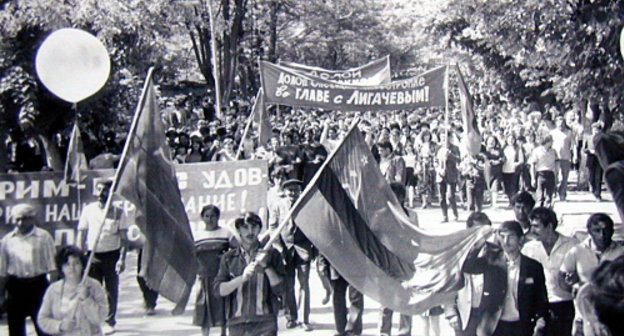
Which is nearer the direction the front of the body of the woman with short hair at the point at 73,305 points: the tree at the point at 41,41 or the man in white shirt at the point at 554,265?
the man in white shirt

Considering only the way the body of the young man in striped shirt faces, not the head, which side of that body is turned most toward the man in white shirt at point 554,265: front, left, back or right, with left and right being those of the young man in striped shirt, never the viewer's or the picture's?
left

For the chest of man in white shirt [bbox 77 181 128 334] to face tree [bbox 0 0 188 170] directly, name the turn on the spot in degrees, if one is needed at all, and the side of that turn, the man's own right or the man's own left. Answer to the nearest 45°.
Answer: approximately 180°

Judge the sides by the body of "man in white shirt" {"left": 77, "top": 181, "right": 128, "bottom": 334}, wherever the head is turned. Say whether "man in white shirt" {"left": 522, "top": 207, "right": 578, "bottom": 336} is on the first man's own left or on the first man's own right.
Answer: on the first man's own left

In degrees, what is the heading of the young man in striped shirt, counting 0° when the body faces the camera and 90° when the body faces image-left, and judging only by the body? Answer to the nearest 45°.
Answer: approximately 0°

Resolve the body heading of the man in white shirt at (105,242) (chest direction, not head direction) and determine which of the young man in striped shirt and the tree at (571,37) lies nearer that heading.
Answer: the young man in striped shirt

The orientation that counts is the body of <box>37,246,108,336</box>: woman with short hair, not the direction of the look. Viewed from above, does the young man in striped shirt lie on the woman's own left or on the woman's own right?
on the woman's own left
